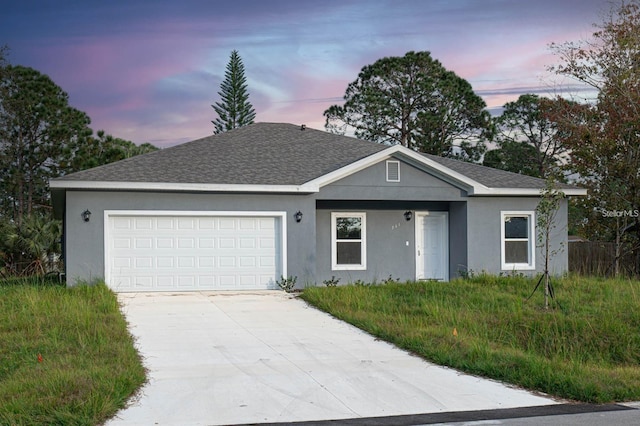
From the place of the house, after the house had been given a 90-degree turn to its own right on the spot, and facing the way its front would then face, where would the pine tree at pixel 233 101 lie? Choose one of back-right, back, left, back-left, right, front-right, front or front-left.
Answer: right

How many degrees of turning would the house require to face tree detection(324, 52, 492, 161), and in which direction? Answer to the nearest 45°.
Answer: approximately 180°

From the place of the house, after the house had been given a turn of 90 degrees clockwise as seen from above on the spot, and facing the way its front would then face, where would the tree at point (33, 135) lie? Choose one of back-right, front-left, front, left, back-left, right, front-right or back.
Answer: front-right

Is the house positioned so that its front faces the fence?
no

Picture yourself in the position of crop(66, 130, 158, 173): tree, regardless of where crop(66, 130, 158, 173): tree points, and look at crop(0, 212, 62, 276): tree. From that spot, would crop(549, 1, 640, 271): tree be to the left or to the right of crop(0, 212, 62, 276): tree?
left

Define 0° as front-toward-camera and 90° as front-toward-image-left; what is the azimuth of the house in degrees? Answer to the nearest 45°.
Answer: approximately 0°

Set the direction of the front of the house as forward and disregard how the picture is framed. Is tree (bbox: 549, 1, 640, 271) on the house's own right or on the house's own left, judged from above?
on the house's own left

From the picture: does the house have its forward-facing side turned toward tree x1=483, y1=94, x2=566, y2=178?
no

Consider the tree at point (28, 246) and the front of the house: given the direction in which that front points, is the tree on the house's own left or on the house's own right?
on the house's own right
